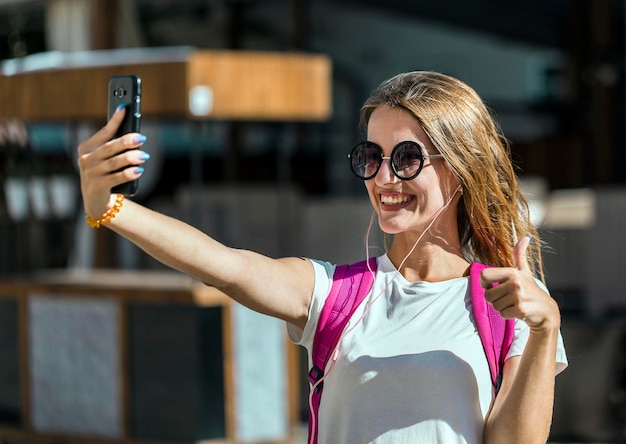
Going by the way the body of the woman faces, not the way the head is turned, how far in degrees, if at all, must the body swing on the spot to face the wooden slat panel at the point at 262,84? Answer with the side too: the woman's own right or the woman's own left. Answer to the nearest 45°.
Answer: approximately 135° to the woman's own right

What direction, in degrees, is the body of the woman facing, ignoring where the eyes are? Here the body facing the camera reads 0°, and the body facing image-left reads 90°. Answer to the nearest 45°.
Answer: approximately 45°

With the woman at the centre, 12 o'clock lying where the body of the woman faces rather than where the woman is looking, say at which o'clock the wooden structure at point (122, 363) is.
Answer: The wooden structure is roughly at 4 o'clock from the woman.

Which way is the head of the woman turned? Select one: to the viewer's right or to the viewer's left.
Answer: to the viewer's left
